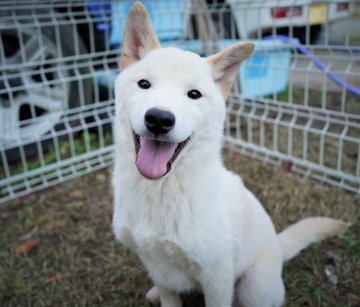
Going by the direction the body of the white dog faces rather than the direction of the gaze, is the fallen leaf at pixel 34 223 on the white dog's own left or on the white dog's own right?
on the white dog's own right

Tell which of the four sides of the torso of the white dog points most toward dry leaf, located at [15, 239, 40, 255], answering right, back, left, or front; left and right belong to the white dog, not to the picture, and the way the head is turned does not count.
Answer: right

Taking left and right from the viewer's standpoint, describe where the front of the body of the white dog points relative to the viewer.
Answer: facing the viewer and to the left of the viewer

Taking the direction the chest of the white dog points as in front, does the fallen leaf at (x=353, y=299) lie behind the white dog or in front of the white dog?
behind

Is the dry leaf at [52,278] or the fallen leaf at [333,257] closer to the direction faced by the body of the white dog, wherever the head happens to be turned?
the dry leaf

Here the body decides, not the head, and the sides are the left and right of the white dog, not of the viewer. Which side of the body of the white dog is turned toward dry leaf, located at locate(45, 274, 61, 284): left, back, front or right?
right
